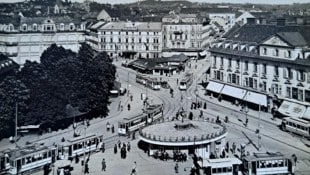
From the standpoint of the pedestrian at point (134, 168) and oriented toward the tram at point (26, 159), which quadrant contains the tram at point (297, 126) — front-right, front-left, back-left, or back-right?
back-right

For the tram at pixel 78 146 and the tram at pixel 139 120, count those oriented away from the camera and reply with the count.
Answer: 0

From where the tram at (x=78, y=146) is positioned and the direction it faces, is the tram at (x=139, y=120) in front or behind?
behind

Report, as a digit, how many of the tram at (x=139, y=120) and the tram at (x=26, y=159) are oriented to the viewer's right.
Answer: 0

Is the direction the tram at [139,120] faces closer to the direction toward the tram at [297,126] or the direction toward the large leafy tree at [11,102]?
the large leafy tree

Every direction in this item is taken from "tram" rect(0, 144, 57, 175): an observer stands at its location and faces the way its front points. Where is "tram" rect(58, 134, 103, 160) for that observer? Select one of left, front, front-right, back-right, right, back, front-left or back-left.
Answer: back

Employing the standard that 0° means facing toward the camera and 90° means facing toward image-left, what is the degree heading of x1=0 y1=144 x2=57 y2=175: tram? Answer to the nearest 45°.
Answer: approximately 45°

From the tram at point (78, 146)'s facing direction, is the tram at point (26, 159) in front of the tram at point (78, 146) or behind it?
in front

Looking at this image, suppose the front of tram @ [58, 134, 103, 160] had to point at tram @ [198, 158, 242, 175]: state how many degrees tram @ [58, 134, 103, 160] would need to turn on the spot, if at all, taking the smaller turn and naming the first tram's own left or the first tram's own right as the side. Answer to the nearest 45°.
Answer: approximately 45° to the first tram's own right

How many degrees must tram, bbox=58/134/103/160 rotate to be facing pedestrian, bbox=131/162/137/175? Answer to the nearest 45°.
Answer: approximately 90° to its left
